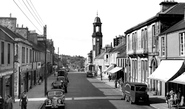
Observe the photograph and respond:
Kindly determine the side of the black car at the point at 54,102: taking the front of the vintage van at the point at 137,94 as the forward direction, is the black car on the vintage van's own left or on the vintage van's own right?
on the vintage van's own right

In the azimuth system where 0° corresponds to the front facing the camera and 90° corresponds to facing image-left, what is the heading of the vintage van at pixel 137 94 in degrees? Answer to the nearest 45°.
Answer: approximately 315°

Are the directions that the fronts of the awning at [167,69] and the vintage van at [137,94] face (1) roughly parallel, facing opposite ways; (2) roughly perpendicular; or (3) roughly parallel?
roughly perpendicular

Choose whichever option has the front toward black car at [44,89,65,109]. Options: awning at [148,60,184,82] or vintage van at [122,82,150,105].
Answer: the awning

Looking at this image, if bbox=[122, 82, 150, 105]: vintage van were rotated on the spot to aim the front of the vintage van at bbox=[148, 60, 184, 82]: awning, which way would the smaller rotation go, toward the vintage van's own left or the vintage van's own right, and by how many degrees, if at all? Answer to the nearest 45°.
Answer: approximately 90° to the vintage van's own left
